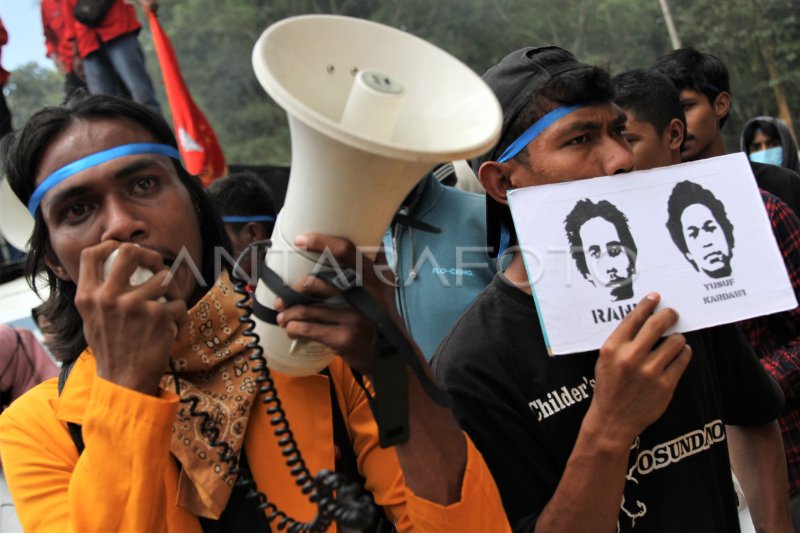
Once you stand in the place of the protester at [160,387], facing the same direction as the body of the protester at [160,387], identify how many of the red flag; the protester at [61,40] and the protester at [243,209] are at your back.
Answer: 3

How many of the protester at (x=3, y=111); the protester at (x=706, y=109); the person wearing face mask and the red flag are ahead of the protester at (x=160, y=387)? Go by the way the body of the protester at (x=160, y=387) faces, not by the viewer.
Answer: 0

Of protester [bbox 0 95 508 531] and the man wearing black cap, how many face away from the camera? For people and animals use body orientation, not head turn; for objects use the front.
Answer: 0

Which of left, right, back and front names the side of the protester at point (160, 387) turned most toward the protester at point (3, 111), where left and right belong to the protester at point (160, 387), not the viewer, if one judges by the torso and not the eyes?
back

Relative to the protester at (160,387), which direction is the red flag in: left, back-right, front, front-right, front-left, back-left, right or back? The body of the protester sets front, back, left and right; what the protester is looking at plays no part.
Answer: back

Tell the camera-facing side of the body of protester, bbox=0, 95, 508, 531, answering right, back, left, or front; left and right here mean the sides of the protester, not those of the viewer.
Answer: front

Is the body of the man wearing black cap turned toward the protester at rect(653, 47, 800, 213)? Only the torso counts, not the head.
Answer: no

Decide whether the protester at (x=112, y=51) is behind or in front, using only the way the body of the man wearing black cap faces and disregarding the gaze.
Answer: behind

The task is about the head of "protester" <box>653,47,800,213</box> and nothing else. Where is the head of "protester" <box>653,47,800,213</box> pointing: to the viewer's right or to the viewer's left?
to the viewer's left

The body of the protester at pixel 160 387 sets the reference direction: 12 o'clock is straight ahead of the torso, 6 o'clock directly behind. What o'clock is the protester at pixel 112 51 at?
the protester at pixel 112 51 is roughly at 6 o'clock from the protester at pixel 160 387.

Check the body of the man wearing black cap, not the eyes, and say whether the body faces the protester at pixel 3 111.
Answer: no

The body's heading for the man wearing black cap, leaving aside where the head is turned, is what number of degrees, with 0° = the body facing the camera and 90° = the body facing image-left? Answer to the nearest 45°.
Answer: approximately 315°
